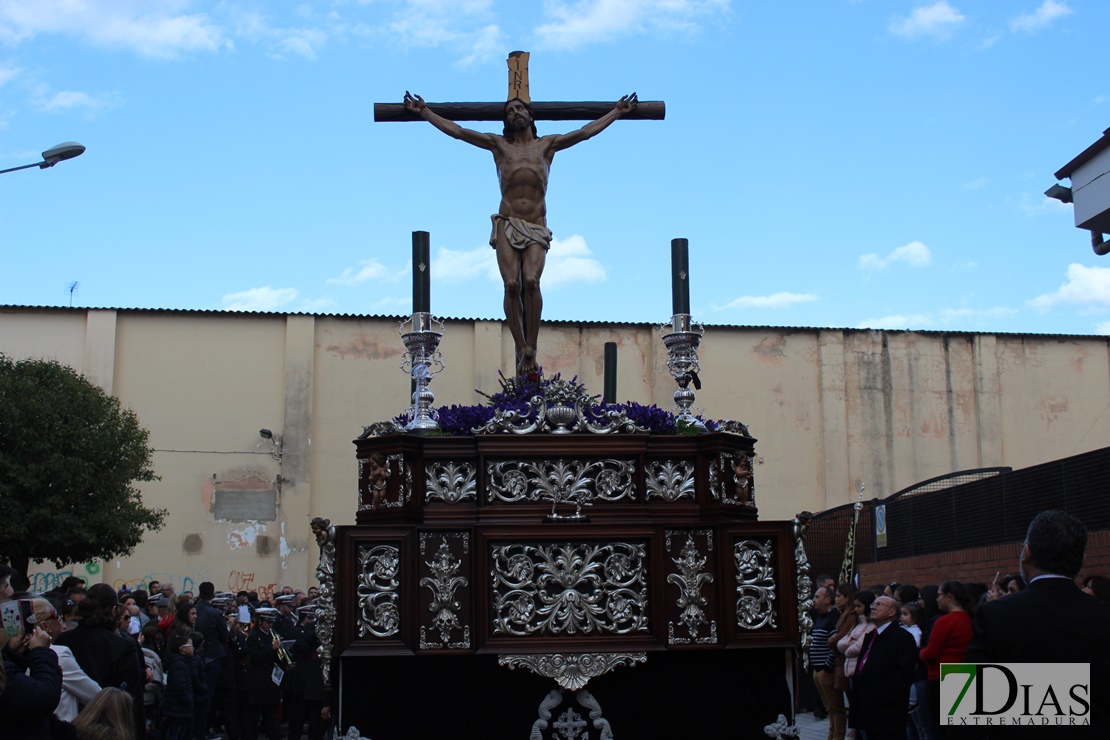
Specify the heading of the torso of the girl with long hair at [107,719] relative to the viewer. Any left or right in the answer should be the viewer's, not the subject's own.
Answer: facing away from the viewer

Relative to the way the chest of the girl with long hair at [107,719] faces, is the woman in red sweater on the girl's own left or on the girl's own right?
on the girl's own right

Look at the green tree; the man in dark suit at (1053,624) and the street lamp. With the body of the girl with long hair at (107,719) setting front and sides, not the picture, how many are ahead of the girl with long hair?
2

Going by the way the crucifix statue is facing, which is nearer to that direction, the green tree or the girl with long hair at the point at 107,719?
the girl with long hair

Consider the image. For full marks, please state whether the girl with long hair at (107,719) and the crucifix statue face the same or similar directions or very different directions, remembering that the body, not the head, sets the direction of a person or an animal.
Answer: very different directions

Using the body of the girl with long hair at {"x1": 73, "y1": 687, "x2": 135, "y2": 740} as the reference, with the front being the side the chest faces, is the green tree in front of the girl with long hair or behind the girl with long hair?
in front

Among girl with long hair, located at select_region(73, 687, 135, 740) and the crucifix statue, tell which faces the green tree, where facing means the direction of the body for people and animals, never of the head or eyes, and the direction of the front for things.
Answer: the girl with long hair

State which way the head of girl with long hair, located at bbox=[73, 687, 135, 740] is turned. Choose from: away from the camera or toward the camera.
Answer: away from the camera

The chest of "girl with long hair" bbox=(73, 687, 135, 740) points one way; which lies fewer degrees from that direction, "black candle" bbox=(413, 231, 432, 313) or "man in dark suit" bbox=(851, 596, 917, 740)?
the black candle

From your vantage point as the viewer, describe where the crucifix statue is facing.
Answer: facing the viewer

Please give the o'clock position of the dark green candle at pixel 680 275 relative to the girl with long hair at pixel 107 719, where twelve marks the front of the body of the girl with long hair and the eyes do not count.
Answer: The dark green candle is roughly at 2 o'clock from the girl with long hair.
